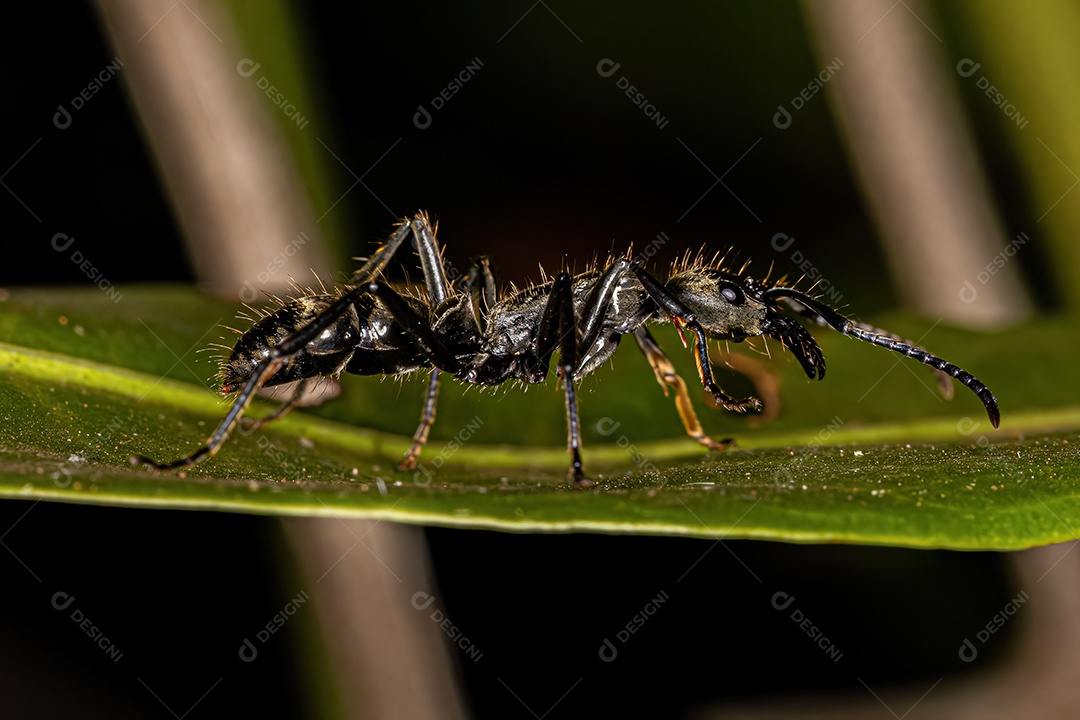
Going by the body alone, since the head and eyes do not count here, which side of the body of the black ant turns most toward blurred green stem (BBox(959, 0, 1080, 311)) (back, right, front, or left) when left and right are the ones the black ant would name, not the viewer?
left

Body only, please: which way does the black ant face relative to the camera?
to the viewer's right
